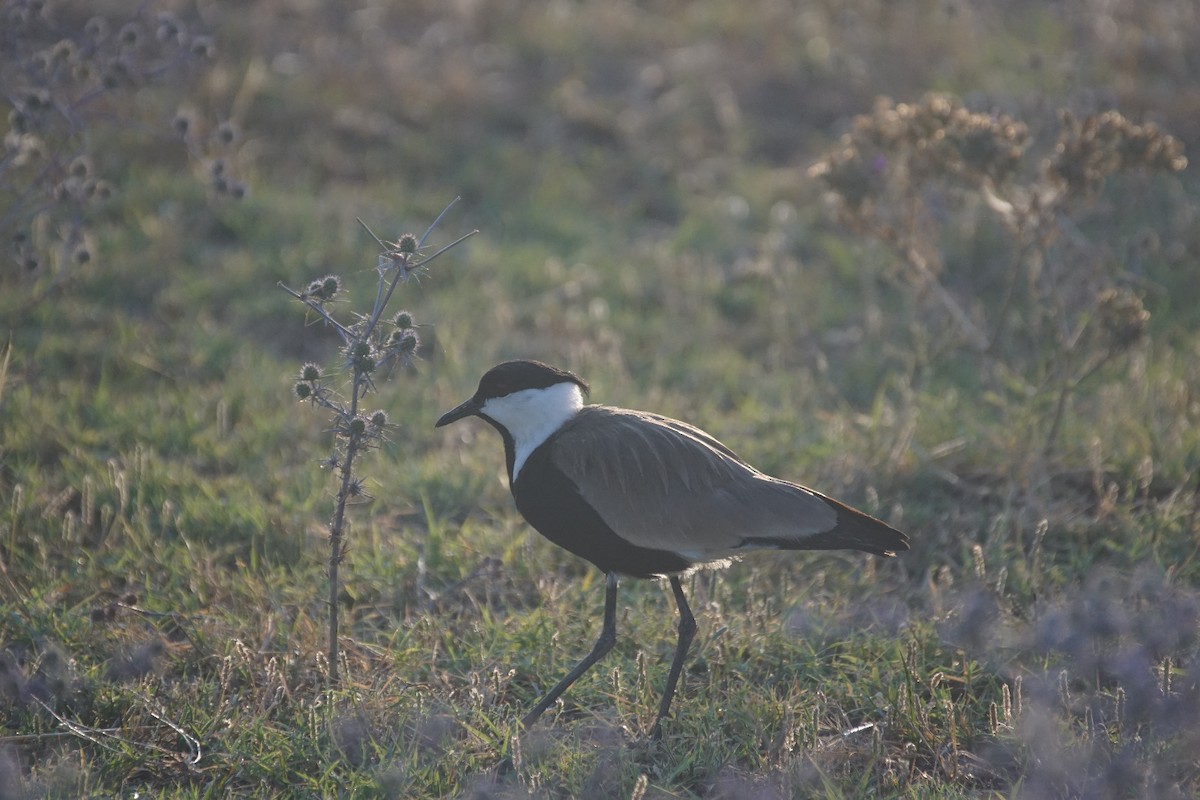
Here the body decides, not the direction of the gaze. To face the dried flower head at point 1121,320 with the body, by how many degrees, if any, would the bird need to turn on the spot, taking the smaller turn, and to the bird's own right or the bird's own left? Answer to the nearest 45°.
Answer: approximately 135° to the bird's own right

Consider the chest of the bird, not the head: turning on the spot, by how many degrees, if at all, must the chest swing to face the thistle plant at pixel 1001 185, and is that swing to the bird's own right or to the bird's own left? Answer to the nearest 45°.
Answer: approximately 135° to the bird's own right

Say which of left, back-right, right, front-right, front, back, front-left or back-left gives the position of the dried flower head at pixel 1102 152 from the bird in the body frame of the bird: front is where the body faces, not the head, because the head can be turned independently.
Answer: back-right

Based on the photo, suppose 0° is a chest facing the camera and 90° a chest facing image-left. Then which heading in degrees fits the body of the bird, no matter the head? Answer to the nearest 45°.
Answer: approximately 90°
